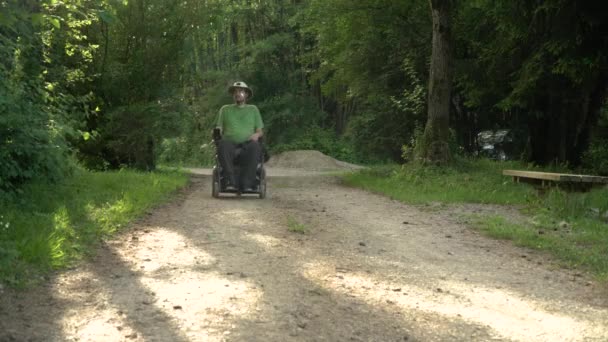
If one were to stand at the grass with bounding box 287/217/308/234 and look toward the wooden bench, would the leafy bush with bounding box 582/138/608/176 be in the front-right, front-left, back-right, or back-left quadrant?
front-left

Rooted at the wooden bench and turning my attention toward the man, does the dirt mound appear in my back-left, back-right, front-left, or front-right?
front-right

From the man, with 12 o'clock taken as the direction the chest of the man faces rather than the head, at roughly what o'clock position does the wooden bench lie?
The wooden bench is roughly at 10 o'clock from the man.

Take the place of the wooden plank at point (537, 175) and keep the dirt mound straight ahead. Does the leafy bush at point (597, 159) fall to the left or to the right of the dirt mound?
right

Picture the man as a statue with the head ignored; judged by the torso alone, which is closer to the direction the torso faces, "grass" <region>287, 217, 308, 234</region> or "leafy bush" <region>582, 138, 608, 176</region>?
the grass

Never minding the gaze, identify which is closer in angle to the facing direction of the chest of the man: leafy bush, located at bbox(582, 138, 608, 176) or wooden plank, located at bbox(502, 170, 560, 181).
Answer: the wooden plank

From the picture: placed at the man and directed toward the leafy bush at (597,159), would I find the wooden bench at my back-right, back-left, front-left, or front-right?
front-right

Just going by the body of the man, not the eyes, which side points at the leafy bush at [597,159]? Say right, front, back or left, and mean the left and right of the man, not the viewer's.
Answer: left

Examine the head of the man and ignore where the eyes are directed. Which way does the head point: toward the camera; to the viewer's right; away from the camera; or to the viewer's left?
toward the camera

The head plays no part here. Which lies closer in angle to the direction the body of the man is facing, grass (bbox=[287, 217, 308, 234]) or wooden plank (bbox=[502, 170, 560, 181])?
the grass

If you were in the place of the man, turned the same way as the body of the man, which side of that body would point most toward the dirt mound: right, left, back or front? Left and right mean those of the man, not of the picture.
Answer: back

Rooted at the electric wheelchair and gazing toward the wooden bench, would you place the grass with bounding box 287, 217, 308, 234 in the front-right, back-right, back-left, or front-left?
front-right

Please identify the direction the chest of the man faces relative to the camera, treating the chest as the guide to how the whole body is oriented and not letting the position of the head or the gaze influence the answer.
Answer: toward the camera

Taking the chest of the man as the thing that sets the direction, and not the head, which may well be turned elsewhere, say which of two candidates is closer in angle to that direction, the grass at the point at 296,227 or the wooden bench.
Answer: the grass

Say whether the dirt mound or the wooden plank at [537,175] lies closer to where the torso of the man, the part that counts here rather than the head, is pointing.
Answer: the wooden plank

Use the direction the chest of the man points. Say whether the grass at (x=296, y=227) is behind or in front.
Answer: in front
